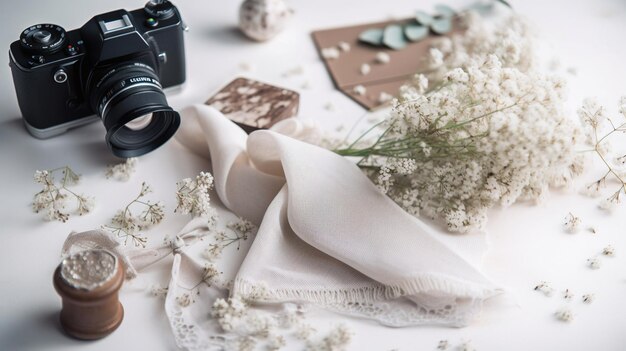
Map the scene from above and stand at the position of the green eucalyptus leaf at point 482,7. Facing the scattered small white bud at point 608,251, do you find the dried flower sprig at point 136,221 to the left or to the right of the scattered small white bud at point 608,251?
right

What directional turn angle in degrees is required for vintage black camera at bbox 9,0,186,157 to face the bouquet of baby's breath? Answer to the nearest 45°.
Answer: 0° — it already faces it

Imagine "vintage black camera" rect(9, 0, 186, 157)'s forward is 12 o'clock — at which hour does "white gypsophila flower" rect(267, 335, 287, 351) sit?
The white gypsophila flower is roughly at 1 o'clock from the vintage black camera.

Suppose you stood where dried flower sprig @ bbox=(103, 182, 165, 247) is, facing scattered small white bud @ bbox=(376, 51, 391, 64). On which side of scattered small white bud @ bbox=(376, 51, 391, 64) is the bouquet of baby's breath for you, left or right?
right

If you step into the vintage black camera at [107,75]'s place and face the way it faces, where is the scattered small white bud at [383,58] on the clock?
The scattered small white bud is roughly at 10 o'clock from the vintage black camera.

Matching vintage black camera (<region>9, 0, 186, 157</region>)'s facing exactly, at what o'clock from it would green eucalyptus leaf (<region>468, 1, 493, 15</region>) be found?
The green eucalyptus leaf is roughly at 10 o'clock from the vintage black camera.

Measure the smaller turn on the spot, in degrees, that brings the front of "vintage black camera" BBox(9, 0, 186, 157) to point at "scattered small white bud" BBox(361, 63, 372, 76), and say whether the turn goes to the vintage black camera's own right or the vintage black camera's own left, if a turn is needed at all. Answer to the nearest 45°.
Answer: approximately 45° to the vintage black camera's own left

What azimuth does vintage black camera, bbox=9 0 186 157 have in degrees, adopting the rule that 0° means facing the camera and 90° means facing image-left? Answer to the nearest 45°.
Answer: approximately 315°

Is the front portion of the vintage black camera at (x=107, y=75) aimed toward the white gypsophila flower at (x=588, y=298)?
yes
